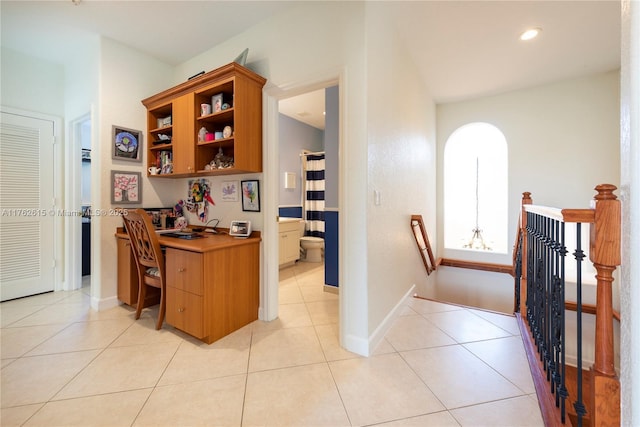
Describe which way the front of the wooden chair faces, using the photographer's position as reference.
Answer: facing away from the viewer and to the right of the viewer

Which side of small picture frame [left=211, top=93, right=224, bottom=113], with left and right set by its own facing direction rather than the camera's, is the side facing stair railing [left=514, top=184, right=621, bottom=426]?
left

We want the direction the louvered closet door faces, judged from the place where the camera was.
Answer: facing the viewer and to the right of the viewer

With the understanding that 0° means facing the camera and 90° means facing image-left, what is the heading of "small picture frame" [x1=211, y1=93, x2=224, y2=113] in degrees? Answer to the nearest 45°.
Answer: approximately 45°

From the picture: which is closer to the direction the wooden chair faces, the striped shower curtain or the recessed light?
the striped shower curtain

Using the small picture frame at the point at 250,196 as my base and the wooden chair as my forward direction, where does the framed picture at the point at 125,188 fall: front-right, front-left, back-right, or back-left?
front-right

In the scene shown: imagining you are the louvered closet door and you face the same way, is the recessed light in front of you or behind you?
in front

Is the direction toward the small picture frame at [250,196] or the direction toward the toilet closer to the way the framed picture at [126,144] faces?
the small picture frame

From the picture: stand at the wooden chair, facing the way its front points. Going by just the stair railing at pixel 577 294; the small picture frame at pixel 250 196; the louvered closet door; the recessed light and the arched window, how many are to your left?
1

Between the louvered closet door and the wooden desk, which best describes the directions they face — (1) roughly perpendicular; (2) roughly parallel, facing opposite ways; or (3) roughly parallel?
roughly perpendicular
